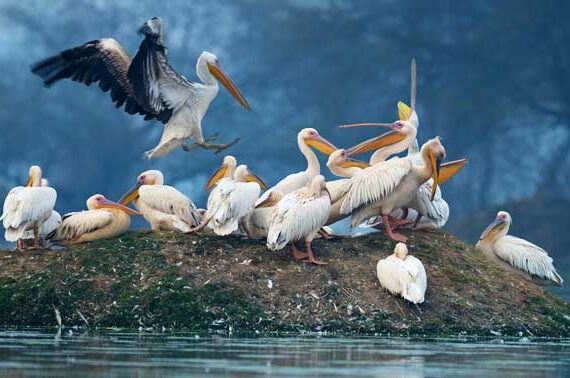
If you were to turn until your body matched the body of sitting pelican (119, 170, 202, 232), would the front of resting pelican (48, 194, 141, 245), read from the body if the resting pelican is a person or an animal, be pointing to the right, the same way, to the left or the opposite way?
the opposite way

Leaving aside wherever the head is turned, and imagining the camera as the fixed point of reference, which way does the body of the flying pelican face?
to the viewer's right

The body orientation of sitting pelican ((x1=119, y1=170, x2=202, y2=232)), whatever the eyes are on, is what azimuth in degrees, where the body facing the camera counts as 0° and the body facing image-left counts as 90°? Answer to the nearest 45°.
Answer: approximately 90°

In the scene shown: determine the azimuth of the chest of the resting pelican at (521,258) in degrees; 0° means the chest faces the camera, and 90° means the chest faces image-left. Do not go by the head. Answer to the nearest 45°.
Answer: approximately 90°

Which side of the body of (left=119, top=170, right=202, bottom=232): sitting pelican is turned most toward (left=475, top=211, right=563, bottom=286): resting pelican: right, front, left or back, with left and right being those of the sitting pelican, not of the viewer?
back

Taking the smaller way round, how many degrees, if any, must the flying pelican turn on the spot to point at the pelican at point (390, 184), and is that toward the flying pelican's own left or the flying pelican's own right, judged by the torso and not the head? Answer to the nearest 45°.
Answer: approximately 45° to the flying pelican's own right

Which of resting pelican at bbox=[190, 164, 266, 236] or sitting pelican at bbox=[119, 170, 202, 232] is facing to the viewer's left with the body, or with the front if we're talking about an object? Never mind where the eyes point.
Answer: the sitting pelican

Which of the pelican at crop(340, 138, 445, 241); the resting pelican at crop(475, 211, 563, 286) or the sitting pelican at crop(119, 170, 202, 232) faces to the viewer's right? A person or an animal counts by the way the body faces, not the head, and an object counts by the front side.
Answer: the pelican

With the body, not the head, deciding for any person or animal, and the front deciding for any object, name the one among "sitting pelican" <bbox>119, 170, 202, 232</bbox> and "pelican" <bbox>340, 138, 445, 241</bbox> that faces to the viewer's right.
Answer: the pelican

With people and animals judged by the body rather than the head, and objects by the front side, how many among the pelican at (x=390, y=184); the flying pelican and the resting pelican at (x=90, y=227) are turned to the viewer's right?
3

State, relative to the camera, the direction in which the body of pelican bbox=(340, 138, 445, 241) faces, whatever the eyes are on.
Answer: to the viewer's right
